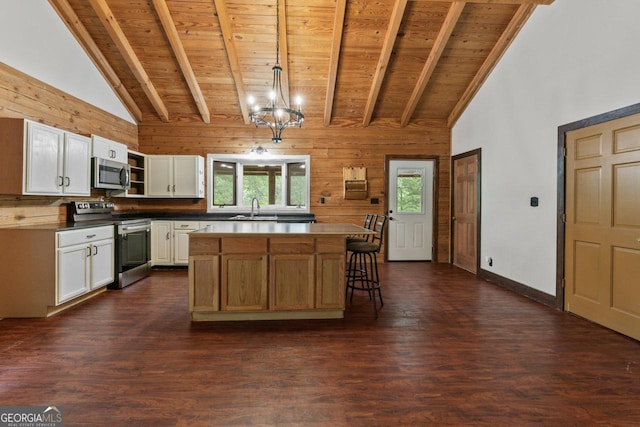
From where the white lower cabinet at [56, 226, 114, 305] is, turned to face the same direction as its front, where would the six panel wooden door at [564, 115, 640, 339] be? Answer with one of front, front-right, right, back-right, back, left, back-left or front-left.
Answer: front

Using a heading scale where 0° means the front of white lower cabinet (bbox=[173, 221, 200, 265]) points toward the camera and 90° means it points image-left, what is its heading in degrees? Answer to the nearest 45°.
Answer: approximately 0°

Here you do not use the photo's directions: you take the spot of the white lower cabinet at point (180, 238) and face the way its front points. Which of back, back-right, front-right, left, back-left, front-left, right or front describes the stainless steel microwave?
front-right

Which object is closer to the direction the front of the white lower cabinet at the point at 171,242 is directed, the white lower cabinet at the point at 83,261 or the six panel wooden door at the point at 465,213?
the white lower cabinet

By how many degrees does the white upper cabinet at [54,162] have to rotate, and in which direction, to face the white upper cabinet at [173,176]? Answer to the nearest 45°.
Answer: approximately 90° to its left

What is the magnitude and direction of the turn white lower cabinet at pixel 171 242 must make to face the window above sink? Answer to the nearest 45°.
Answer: approximately 90° to its left

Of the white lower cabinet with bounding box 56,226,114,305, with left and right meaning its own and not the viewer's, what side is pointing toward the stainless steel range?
left

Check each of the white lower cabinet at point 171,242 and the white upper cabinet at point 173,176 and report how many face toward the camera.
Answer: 2

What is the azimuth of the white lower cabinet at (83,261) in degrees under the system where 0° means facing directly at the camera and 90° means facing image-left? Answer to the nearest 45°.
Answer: approximately 315°

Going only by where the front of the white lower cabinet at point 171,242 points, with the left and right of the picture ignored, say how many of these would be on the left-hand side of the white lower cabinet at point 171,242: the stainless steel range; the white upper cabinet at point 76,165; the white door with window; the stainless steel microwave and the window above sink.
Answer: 2

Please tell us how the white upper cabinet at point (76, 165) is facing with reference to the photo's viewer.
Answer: facing the viewer and to the right of the viewer

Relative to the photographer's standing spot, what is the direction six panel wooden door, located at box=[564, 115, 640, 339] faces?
facing the viewer and to the left of the viewer

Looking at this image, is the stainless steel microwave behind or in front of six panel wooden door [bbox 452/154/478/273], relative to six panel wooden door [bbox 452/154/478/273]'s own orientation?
in front

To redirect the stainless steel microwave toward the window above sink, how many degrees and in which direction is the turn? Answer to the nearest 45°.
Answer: approximately 45° to its left

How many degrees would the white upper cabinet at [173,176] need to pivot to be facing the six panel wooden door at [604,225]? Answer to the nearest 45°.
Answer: approximately 45° to its left

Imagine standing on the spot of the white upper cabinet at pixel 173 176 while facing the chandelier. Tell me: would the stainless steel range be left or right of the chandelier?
right
